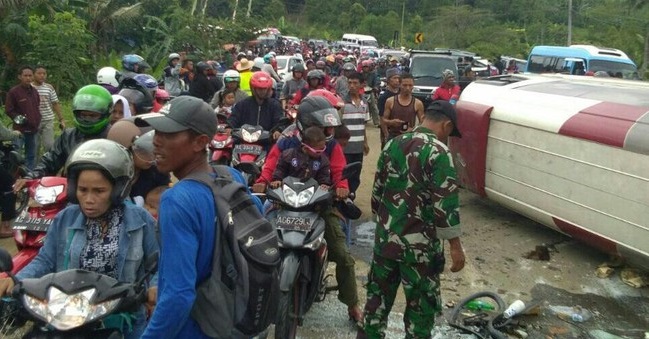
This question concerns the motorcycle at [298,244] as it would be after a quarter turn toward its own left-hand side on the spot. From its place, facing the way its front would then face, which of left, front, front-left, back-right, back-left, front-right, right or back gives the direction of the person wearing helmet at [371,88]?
left

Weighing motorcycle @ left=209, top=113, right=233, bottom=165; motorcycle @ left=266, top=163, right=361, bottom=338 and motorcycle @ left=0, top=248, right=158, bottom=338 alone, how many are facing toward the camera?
3

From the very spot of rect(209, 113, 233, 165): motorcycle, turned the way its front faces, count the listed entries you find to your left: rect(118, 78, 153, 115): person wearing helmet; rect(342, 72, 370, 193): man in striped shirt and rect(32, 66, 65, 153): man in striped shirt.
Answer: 1

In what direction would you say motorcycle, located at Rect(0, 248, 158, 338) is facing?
toward the camera

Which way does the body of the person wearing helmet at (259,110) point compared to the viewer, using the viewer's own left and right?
facing the viewer

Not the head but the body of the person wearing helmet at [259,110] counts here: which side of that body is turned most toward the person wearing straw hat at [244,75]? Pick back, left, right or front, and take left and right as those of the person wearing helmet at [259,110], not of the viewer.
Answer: back

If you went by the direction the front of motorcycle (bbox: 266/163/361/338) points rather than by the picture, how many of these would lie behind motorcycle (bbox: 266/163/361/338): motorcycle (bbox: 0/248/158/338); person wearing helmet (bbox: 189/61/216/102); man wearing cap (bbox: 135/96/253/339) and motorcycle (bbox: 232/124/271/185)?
2

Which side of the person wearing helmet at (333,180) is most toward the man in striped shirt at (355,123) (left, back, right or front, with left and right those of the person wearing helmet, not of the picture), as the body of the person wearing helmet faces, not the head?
back

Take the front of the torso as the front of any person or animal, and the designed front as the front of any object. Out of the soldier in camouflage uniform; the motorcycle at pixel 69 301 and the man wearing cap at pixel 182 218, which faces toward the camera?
the motorcycle

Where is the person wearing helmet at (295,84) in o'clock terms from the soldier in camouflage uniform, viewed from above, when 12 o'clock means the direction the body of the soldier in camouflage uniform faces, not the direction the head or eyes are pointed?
The person wearing helmet is roughly at 10 o'clock from the soldier in camouflage uniform.
